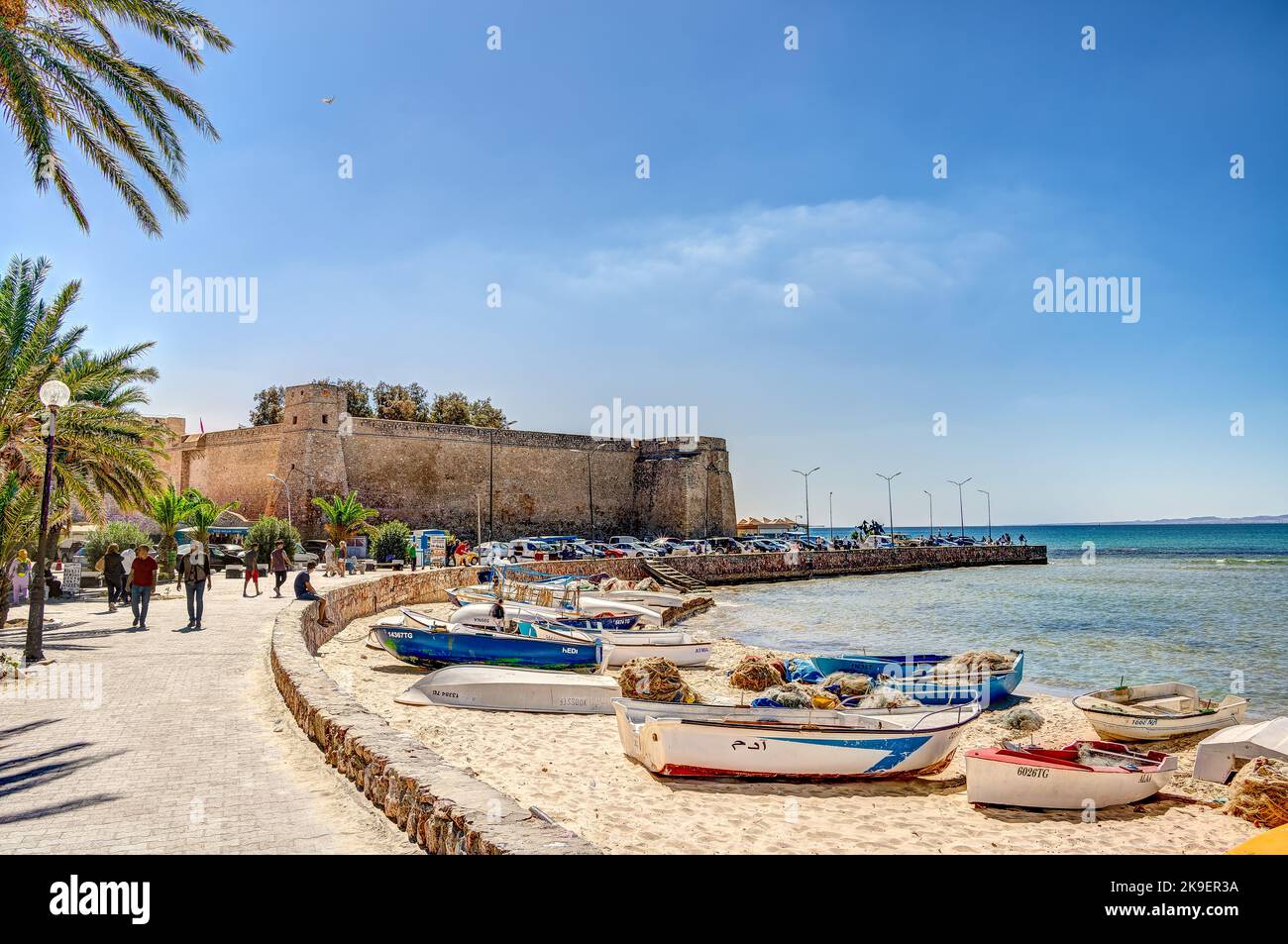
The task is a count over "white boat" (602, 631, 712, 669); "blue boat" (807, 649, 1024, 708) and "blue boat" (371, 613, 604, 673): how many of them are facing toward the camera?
0

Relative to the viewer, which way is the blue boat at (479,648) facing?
to the viewer's left

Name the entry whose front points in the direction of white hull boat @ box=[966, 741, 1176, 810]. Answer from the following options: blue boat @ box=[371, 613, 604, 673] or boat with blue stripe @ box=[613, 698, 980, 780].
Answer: the boat with blue stripe

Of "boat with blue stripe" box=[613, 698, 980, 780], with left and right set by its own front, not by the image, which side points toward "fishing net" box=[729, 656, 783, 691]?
left

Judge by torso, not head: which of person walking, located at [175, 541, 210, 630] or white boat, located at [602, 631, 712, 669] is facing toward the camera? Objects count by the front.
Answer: the person walking

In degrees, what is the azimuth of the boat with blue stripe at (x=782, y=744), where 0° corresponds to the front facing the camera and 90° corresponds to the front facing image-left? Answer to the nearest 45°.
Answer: approximately 270°

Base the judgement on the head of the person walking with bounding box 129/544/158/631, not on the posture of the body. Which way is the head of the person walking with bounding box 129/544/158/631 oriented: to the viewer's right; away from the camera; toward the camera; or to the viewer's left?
toward the camera

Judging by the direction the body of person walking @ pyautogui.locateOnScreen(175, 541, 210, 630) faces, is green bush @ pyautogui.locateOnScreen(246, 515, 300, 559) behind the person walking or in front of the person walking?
behind

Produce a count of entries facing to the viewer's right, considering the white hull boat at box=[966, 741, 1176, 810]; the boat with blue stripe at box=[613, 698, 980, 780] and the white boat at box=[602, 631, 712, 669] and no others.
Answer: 3

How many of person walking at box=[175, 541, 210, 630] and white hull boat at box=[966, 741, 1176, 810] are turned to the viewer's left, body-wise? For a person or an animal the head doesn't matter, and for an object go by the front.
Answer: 0

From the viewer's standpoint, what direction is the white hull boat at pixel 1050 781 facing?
to the viewer's right

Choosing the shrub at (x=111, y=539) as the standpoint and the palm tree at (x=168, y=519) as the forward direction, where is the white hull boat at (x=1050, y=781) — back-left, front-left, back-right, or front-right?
front-right

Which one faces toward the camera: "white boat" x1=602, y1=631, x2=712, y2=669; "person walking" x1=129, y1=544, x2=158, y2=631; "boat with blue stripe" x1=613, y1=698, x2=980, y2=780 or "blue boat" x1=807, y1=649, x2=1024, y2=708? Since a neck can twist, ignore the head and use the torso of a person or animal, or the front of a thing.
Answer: the person walking

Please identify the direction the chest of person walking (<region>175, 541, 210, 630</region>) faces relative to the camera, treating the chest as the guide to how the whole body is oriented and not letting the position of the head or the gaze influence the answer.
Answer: toward the camera

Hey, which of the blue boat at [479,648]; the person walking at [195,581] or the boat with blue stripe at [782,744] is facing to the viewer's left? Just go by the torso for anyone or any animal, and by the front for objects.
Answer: the blue boat

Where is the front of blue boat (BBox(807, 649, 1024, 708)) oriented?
to the viewer's right

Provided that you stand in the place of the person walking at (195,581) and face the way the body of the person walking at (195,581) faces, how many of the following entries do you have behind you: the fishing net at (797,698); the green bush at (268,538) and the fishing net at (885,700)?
1

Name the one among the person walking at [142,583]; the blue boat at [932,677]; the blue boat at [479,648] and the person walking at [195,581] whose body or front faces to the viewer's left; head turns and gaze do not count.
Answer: the blue boat at [479,648]

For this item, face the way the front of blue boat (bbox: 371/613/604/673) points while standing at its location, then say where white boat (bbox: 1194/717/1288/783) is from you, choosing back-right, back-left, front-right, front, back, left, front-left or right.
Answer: back-left

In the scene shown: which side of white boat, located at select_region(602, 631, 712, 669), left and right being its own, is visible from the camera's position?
right

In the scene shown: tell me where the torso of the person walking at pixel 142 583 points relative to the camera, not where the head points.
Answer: toward the camera

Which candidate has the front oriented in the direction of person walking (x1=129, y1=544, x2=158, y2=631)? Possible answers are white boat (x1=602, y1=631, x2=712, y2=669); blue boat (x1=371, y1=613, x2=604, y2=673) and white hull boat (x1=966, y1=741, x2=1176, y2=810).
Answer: the blue boat
